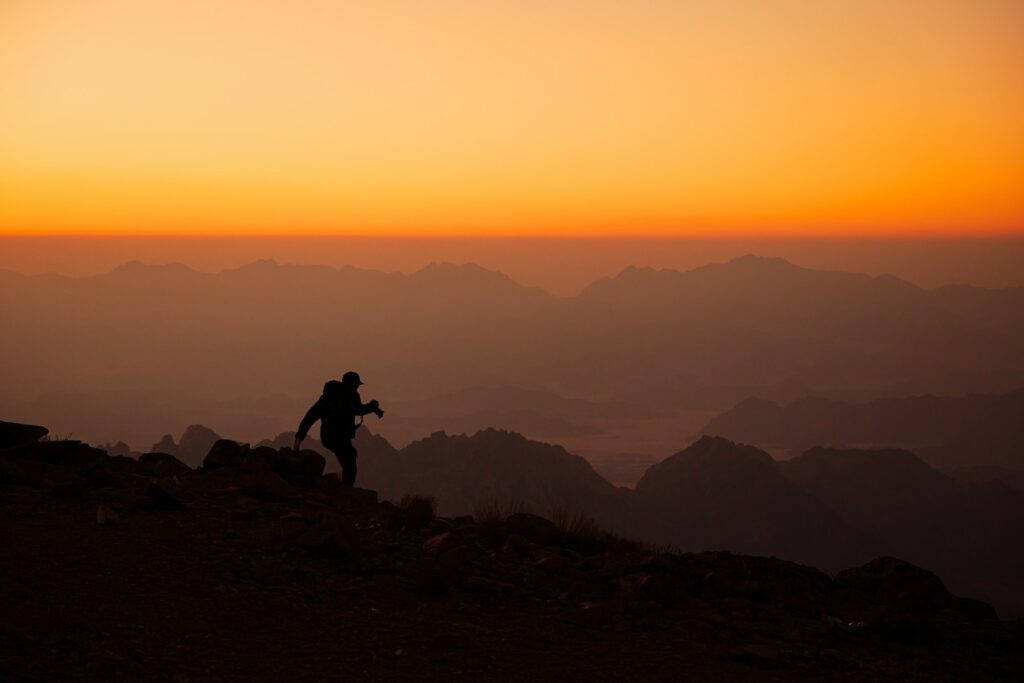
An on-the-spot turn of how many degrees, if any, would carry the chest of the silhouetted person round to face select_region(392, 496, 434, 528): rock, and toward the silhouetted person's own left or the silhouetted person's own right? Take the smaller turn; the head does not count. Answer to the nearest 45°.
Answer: approximately 90° to the silhouetted person's own right

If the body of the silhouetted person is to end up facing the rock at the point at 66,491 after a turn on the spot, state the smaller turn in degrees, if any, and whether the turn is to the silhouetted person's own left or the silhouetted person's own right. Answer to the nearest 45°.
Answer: approximately 135° to the silhouetted person's own right

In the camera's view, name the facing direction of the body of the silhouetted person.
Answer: to the viewer's right

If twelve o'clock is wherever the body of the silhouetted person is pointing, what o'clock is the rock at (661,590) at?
The rock is roughly at 2 o'clock from the silhouetted person.

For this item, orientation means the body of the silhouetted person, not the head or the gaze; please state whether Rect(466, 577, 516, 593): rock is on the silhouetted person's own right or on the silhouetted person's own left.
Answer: on the silhouetted person's own right

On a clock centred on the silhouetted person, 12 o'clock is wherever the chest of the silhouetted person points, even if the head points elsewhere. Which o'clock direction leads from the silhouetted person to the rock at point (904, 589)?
The rock is roughly at 1 o'clock from the silhouetted person.

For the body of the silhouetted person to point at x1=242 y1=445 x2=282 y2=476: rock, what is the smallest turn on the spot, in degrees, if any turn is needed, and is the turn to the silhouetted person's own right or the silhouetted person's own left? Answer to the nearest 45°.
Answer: approximately 135° to the silhouetted person's own right

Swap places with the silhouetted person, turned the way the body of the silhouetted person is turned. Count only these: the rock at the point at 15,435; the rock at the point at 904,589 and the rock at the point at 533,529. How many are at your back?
1

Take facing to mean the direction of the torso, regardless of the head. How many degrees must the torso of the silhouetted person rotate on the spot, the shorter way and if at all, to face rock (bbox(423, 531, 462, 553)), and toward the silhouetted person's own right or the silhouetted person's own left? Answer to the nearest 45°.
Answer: approximately 90° to the silhouetted person's own right
